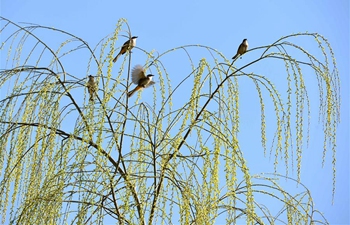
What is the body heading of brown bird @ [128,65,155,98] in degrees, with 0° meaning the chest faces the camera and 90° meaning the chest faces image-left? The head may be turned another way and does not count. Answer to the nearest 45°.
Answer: approximately 270°
